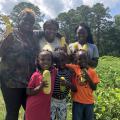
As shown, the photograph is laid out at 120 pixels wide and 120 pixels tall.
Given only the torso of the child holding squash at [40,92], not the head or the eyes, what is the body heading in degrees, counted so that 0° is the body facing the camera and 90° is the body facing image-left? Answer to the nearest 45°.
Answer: approximately 315°

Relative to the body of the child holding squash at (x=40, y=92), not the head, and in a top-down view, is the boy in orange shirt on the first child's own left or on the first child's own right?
on the first child's own left
